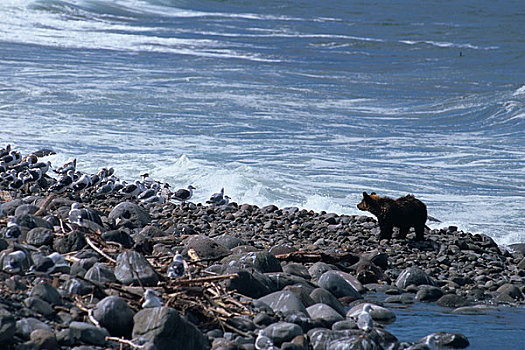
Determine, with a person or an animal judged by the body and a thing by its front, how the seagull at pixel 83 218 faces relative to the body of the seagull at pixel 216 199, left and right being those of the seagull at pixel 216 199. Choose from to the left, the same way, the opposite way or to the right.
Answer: the opposite way

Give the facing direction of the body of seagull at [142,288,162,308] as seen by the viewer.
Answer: to the viewer's left

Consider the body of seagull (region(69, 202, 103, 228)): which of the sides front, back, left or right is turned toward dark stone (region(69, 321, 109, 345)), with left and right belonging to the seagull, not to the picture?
left
